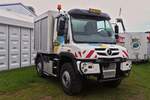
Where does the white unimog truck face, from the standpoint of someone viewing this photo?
facing the viewer and to the right of the viewer

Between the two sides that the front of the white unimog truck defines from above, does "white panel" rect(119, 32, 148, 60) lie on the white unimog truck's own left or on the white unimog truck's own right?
on the white unimog truck's own left
